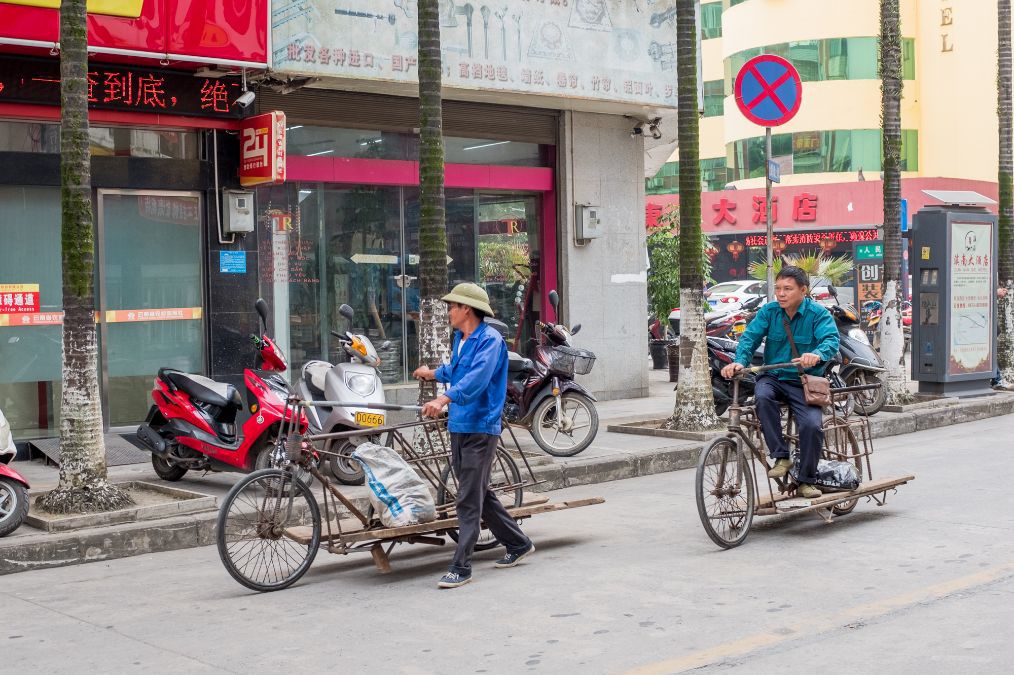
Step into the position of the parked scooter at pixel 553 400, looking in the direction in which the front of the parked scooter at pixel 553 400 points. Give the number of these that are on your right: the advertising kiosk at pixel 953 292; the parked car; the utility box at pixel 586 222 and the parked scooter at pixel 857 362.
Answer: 0

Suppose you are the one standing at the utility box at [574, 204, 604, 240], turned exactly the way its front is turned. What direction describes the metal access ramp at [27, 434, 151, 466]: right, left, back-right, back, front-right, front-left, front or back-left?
right

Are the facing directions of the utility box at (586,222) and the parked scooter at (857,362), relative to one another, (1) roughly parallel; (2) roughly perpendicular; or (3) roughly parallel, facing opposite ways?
roughly parallel

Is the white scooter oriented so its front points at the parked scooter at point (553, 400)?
no

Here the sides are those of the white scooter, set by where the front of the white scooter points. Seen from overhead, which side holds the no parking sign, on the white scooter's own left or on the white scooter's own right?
on the white scooter's own left

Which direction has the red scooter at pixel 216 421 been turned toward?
to the viewer's right

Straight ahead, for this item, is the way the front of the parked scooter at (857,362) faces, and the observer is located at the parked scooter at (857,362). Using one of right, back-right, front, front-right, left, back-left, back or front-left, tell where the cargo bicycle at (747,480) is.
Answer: front-right

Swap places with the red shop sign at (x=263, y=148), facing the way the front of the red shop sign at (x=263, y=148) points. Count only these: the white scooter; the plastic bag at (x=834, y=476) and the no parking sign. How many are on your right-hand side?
0

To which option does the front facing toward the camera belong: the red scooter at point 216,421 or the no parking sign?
the no parking sign

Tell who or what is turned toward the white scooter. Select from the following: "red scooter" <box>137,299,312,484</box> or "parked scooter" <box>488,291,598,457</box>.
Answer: the red scooter

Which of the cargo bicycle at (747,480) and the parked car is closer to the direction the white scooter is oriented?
the cargo bicycle

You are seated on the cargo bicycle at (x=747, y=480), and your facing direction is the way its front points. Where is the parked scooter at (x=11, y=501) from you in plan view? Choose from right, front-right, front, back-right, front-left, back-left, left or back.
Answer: front-right

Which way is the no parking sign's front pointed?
toward the camera

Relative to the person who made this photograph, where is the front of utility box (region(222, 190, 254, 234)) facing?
facing the viewer and to the right of the viewer

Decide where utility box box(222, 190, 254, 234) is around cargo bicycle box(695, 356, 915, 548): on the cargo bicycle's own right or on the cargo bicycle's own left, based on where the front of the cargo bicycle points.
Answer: on the cargo bicycle's own right

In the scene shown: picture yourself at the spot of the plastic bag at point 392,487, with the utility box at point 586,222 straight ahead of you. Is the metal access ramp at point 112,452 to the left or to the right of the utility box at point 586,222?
left

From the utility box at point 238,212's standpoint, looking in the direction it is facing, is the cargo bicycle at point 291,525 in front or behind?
in front
